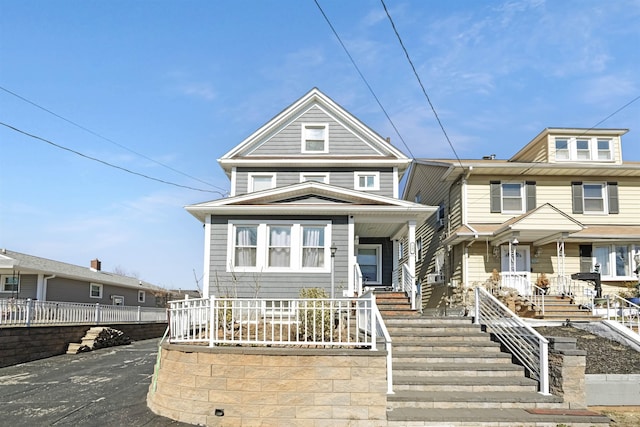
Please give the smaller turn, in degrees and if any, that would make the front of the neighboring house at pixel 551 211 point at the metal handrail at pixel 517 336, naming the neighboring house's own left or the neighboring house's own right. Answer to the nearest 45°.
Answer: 0° — it already faces it

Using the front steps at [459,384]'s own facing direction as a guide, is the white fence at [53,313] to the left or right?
on its right

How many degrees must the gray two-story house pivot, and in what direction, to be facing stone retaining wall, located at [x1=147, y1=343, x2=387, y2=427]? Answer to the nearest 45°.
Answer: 0° — it already faces it

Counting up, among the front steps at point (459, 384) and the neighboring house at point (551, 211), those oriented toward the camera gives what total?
2

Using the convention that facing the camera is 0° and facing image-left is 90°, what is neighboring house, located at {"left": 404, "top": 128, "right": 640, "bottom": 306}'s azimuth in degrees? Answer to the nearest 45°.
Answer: approximately 0°

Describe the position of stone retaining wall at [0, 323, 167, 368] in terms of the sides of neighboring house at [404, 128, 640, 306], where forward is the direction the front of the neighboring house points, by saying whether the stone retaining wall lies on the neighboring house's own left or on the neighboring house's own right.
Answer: on the neighboring house's own right

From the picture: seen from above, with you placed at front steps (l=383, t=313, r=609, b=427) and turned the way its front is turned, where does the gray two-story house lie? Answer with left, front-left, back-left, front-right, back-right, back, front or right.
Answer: back-right

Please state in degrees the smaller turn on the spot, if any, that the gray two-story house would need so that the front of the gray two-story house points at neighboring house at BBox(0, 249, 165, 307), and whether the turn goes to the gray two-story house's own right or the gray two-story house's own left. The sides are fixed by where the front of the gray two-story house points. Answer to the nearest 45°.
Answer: approximately 135° to the gray two-story house's own right
